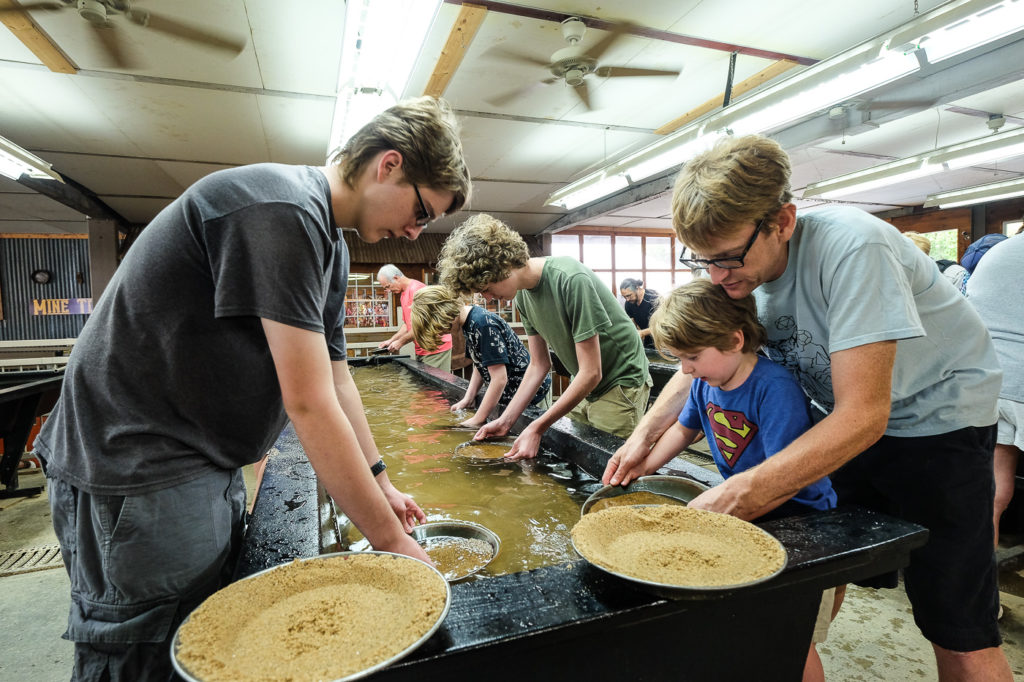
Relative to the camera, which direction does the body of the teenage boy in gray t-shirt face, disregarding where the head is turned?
to the viewer's right

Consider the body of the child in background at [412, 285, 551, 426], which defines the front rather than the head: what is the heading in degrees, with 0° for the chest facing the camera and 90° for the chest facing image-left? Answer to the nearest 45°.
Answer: approximately 90°

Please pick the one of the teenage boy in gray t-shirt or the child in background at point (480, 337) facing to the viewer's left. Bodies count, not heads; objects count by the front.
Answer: the child in background

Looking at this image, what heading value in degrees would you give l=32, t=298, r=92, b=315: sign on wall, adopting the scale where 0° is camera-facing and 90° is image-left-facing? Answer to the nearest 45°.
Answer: approximately 0°

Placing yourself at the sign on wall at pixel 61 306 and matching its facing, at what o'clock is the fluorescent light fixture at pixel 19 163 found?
The fluorescent light fixture is roughly at 12 o'clock from the sign on wall.

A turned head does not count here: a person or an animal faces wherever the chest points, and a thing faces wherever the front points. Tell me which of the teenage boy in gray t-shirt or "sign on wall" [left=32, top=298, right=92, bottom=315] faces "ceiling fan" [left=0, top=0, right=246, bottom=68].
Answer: the sign on wall

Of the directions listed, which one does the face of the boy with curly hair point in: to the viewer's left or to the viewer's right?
to the viewer's left
